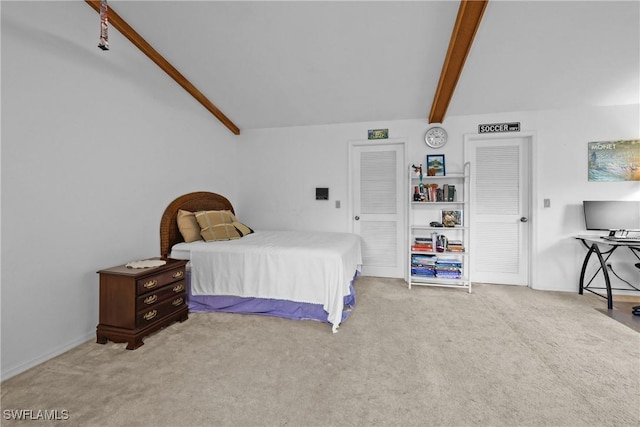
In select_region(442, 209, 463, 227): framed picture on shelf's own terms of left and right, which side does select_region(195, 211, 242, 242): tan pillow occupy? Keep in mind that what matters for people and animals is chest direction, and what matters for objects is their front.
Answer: on its right

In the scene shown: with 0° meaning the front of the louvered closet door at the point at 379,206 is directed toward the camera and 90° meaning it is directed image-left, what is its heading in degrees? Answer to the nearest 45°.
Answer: approximately 0°
